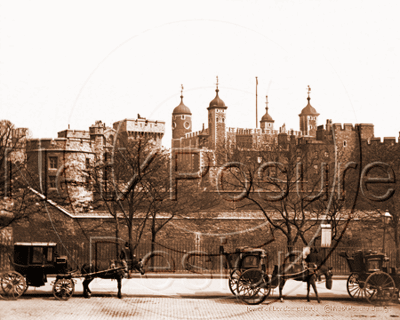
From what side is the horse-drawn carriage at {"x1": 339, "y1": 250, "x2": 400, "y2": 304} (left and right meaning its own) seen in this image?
right

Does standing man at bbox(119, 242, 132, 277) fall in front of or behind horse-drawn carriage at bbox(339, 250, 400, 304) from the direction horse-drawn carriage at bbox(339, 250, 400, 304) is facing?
behind

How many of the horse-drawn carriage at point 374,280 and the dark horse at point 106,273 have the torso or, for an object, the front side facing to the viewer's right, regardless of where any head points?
2

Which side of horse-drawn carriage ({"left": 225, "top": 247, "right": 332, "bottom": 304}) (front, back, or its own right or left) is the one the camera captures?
right

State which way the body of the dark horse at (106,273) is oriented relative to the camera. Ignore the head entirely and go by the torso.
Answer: to the viewer's right

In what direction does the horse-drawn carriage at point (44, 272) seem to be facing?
to the viewer's right

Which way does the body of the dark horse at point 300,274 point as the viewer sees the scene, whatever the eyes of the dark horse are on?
to the viewer's right

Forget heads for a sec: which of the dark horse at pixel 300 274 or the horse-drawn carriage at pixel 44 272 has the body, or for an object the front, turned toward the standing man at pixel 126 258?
the horse-drawn carriage

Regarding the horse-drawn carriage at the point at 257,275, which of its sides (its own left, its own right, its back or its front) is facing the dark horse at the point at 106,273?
back

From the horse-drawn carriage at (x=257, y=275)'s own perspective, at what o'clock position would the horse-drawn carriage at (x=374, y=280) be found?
the horse-drawn carriage at (x=374, y=280) is roughly at 12 o'clock from the horse-drawn carriage at (x=257, y=275).

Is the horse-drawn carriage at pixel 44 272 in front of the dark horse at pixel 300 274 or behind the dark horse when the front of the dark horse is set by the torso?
behind

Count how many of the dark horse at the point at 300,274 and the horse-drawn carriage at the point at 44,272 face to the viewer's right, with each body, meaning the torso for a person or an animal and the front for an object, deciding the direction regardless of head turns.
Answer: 2

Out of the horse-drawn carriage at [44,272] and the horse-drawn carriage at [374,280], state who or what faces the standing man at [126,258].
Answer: the horse-drawn carriage at [44,272]

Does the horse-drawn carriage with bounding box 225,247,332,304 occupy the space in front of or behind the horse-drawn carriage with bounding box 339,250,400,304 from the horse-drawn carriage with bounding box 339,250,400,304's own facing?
behind
